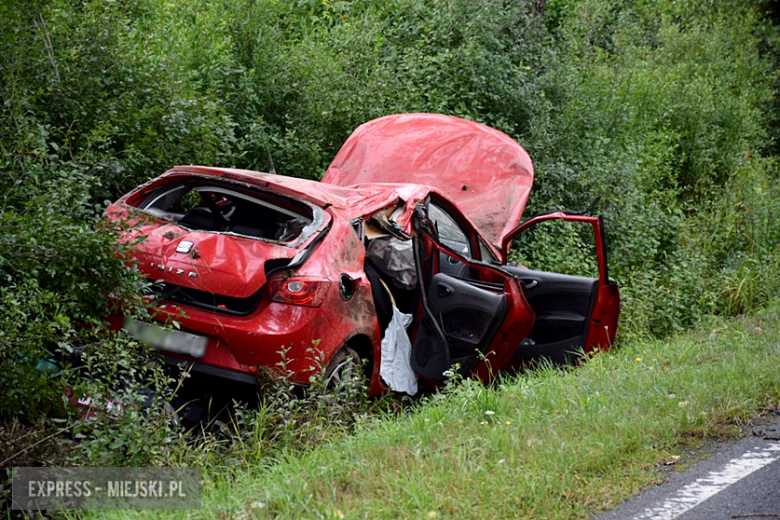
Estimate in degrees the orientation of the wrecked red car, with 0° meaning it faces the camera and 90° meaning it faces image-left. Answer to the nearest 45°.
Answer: approximately 225°
